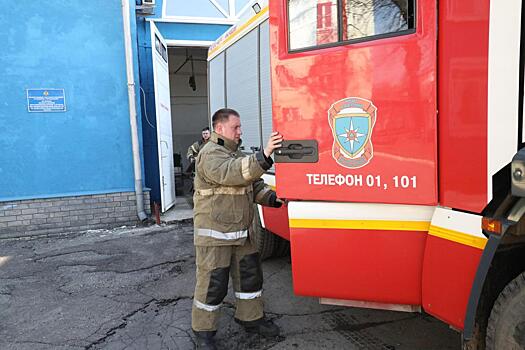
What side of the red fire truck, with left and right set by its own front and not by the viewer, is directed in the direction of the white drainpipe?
back

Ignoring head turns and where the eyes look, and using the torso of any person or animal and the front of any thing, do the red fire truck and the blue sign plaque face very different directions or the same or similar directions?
same or similar directions

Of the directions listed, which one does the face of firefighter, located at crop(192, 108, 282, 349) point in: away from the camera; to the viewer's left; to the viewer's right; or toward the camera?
to the viewer's right

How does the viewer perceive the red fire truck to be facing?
facing the viewer and to the right of the viewer

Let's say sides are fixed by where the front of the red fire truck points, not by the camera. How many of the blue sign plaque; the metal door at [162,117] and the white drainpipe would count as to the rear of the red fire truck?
3

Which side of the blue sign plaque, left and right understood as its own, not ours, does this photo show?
front

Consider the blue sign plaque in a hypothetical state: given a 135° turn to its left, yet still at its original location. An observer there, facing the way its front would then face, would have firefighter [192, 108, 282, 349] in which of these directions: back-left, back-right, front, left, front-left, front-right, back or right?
back-right

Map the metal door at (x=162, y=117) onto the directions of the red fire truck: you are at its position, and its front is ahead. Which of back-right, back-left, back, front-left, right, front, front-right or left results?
back

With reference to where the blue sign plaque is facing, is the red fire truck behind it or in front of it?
in front

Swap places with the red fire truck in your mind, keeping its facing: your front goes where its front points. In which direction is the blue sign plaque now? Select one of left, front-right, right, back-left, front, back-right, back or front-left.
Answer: back

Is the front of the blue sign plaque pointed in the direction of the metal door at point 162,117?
no

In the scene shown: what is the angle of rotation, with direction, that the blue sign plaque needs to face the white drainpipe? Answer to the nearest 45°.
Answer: approximately 90° to its left

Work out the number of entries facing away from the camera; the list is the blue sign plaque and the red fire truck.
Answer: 0
